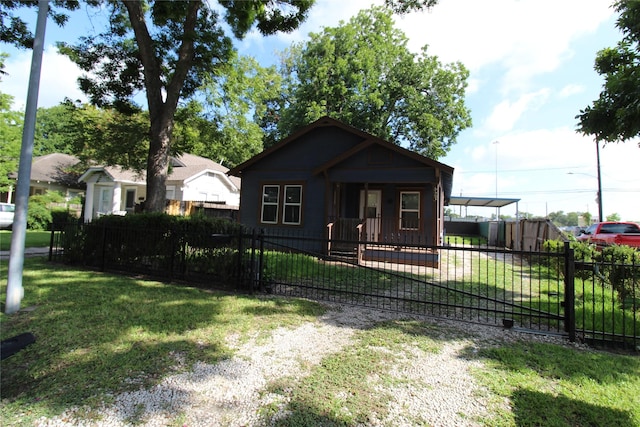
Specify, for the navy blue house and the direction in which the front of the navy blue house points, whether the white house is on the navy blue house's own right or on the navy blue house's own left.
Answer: on the navy blue house's own right

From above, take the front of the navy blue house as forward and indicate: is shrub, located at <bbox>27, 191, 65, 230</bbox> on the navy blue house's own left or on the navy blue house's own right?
on the navy blue house's own right

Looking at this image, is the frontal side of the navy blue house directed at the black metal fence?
yes

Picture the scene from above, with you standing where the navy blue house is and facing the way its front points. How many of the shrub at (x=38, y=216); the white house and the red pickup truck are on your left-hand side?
1

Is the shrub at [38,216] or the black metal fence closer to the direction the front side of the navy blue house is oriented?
the black metal fence

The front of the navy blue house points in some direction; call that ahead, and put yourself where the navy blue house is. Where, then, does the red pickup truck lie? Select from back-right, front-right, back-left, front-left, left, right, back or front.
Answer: left

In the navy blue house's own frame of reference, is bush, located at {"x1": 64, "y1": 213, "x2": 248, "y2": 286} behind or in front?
in front

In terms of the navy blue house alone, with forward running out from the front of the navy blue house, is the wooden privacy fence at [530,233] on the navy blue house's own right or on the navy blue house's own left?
on the navy blue house's own left

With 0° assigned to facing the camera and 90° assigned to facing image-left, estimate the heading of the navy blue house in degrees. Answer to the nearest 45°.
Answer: approximately 0°

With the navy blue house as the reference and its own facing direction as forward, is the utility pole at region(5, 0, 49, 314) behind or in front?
in front
